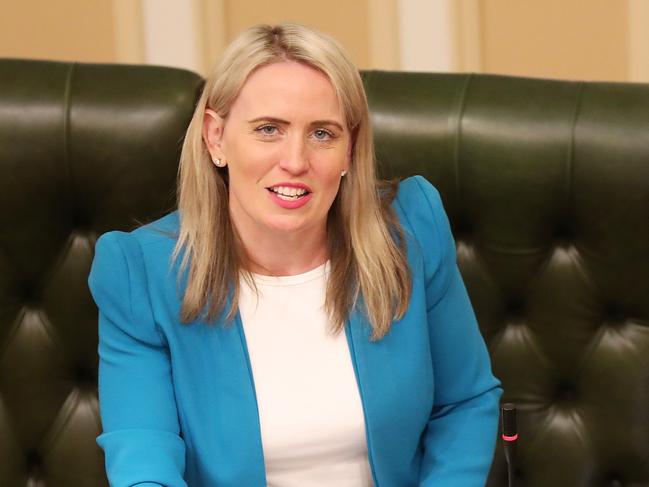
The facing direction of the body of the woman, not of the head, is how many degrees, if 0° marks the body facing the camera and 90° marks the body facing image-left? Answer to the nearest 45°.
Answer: approximately 0°
